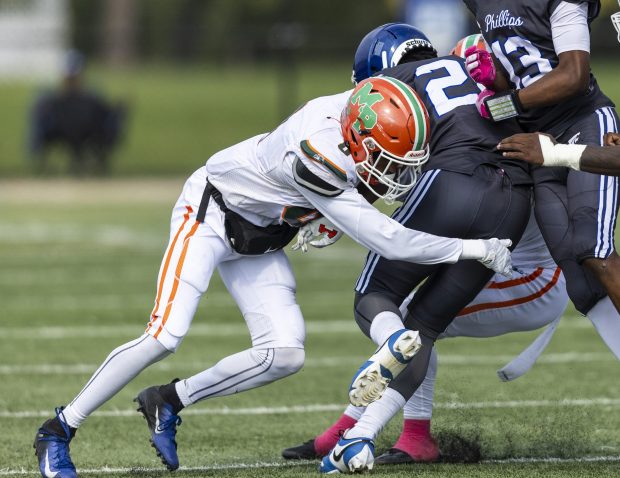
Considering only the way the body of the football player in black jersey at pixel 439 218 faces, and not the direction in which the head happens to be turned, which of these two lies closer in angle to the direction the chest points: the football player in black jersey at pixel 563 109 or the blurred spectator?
the blurred spectator

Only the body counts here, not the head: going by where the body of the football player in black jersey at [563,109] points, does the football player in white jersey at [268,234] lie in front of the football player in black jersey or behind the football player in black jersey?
in front

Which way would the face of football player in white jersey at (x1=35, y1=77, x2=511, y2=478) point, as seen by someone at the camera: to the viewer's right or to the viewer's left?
to the viewer's right

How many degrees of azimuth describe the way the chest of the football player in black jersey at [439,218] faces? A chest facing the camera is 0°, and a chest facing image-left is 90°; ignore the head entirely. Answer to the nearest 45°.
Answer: approximately 135°

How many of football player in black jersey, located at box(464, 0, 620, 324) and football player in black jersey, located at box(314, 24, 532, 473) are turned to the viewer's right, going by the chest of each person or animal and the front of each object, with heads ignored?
0
